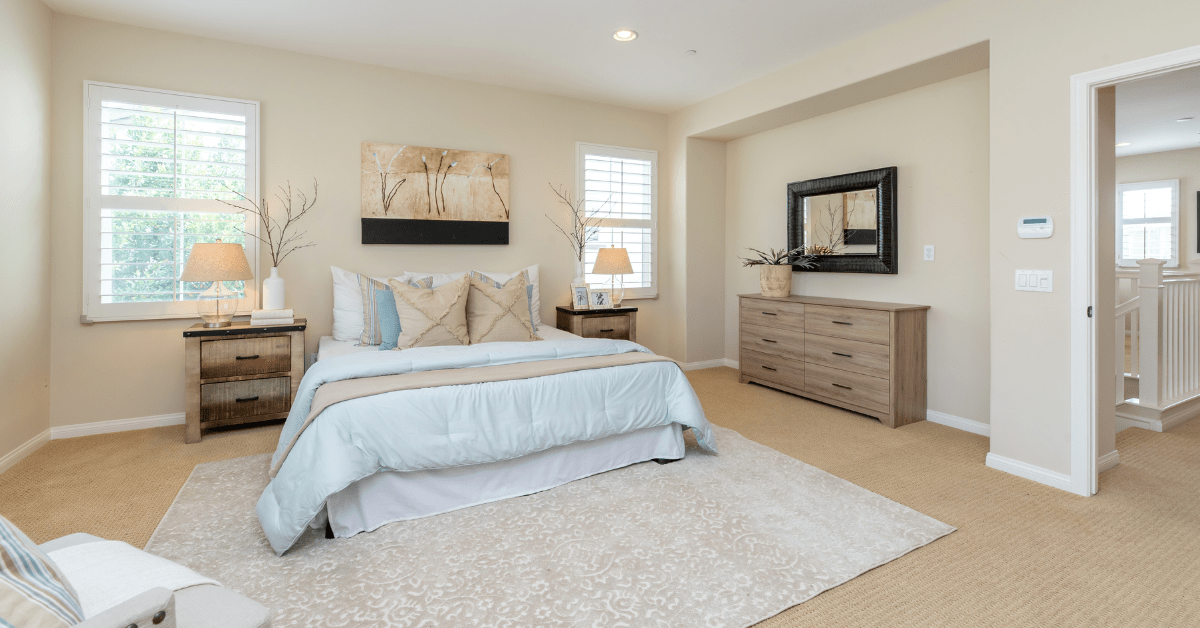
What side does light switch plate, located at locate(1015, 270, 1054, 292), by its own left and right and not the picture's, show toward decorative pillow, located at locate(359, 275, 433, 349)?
right

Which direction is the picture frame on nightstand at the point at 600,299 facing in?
toward the camera

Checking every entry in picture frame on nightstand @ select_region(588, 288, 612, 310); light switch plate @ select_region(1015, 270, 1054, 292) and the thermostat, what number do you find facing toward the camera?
3

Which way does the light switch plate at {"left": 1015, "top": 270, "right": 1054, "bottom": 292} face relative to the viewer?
toward the camera

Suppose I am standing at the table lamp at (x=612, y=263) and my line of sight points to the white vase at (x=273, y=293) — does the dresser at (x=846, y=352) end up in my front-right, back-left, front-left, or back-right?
back-left

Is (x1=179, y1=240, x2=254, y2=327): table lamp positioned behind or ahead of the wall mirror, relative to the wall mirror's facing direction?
ahead

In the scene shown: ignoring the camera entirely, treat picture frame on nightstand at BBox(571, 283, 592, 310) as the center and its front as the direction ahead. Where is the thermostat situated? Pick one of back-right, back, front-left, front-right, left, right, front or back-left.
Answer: front

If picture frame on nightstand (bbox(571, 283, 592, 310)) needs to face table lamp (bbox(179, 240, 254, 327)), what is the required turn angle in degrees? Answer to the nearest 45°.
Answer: approximately 90° to its right

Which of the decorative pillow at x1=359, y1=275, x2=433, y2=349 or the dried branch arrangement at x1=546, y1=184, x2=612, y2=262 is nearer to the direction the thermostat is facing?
the decorative pillow

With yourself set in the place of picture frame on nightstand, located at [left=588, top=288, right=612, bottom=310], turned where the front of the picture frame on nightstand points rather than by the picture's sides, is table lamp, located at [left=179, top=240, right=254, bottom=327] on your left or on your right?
on your right

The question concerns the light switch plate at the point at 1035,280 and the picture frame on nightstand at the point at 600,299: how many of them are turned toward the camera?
2
